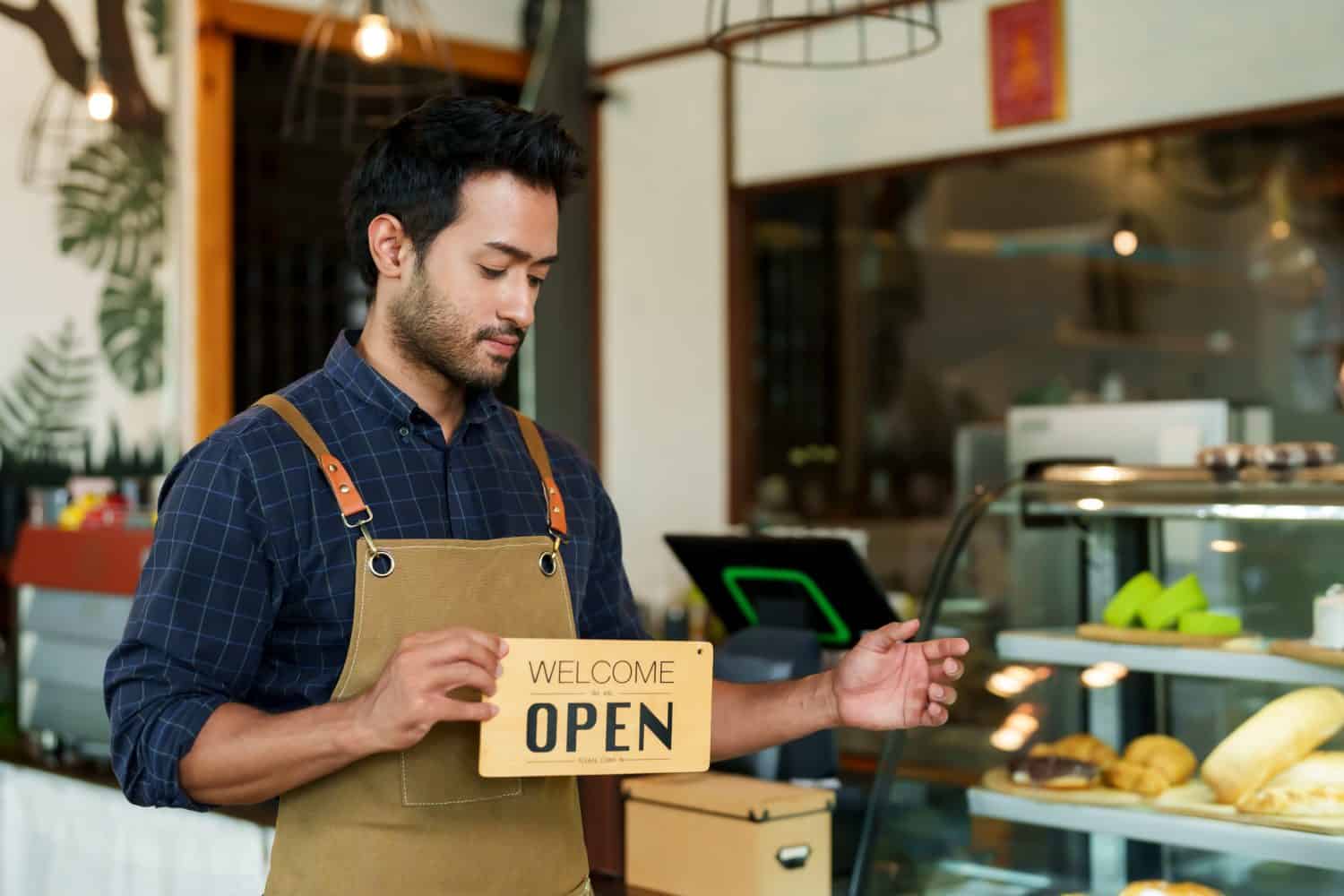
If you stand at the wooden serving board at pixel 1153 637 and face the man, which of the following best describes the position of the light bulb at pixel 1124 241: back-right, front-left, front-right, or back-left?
back-right

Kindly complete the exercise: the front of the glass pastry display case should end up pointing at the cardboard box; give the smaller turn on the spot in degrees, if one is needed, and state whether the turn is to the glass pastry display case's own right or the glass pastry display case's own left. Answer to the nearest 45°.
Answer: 0° — it already faces it

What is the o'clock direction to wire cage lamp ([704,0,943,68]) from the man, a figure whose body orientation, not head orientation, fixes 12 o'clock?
The wire cage lamp is roughly at 8 o'clock from the man.

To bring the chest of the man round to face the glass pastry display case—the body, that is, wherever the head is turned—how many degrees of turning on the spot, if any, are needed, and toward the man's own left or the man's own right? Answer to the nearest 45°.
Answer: approximately 90° to the man's own left

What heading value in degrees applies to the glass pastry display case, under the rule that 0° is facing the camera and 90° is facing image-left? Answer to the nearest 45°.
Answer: approximately 45°

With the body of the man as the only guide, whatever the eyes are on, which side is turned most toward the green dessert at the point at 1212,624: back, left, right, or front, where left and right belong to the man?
left

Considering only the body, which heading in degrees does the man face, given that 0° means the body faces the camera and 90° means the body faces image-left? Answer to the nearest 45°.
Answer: approximately 315°

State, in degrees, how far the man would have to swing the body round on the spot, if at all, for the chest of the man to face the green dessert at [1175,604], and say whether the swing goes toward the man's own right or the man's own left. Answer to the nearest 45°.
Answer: approximately 90° to the man's own left
